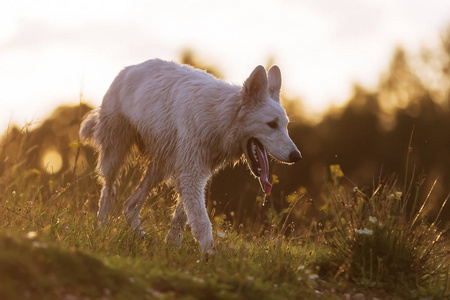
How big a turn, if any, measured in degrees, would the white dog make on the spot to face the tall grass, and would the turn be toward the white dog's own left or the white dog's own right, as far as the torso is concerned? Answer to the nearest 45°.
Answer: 0° — it already faces it

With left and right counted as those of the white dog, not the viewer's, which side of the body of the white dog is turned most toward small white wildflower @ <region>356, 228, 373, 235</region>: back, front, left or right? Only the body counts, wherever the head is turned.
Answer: front

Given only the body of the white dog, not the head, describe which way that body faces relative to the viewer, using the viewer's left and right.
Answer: facing the viewer and to the right of the viewer
